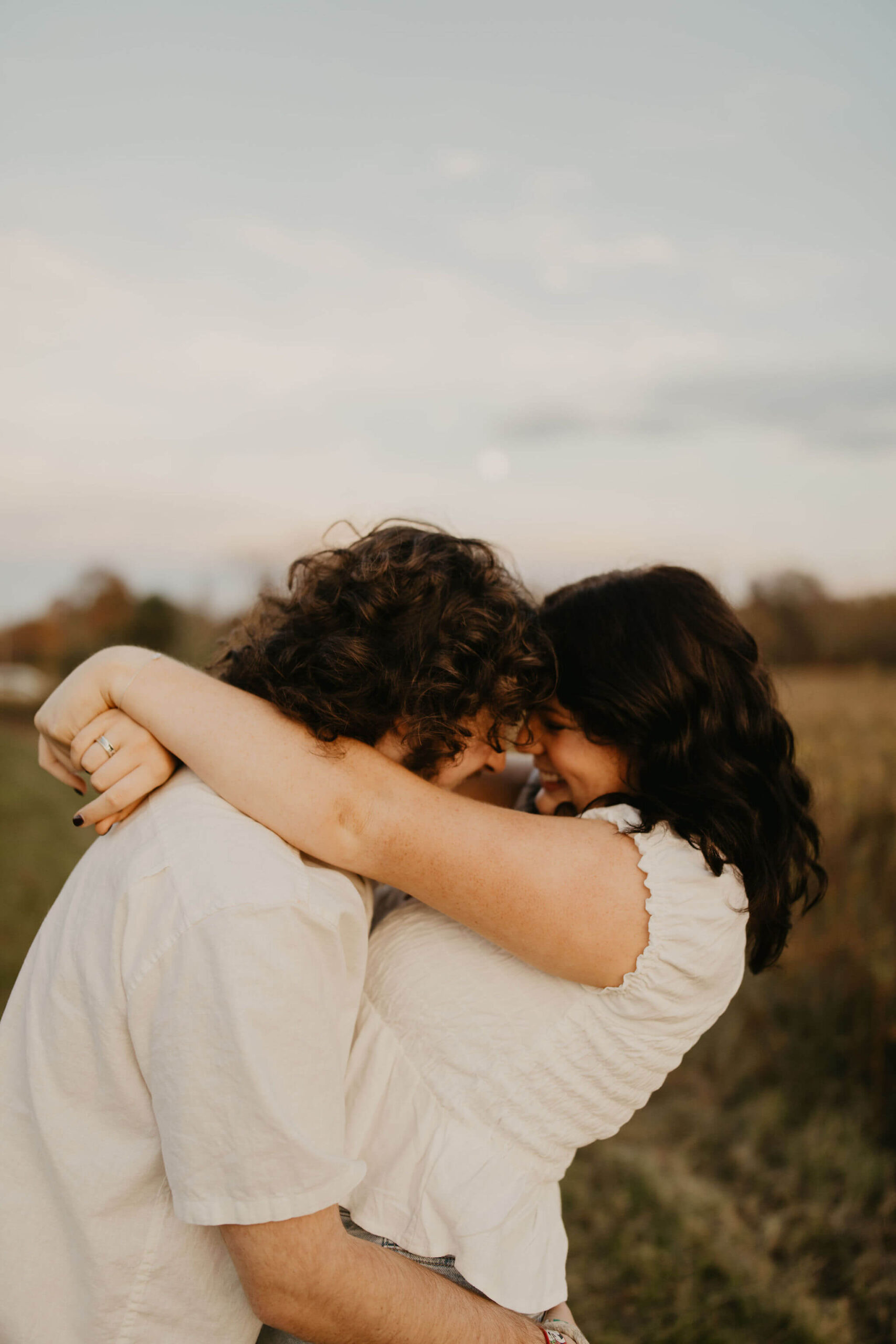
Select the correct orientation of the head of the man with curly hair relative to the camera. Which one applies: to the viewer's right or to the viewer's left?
to the viewer's right

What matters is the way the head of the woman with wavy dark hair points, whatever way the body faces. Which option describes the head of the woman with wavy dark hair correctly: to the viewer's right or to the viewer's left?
to the viewer's left

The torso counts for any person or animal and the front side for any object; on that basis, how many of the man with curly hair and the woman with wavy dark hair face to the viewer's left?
1

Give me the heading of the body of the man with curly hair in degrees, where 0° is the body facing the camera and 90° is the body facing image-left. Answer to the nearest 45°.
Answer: approximately 270°

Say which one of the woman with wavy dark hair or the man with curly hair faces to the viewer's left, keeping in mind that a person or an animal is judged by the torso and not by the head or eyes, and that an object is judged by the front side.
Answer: the woman with wavy dark hair

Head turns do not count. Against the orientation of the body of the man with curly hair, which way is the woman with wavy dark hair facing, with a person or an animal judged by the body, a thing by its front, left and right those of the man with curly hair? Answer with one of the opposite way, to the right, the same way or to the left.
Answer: the opposite way

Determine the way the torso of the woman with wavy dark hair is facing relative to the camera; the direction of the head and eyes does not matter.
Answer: to the viewer's left
